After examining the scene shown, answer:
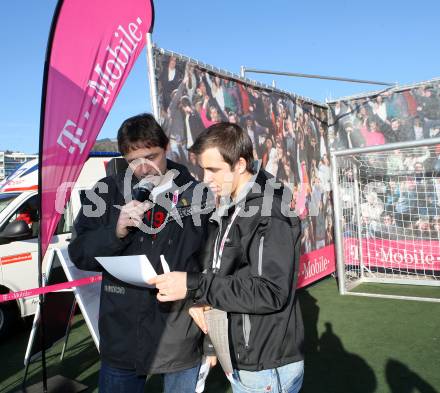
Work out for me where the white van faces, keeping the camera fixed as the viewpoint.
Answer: facing the viewer and to the left of the viewer

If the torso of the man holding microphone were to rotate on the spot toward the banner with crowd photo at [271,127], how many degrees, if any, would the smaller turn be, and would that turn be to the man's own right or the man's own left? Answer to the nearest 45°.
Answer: approximately 135° to the man's own left

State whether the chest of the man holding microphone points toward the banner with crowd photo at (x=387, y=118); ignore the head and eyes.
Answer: no

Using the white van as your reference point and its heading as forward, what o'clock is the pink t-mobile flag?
The pink t-mobile flag is roughly at 10 o'clock from the white van.

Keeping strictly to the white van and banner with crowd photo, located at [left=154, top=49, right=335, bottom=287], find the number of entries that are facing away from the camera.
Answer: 0

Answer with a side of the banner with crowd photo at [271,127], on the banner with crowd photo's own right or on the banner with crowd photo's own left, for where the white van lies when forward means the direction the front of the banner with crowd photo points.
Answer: on the banner with crowd photo's own right

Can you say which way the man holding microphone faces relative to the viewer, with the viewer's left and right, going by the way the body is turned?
facing the viewer

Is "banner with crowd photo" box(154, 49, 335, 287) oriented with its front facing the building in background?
no

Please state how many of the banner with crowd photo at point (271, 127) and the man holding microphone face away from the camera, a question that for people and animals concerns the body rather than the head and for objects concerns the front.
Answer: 0

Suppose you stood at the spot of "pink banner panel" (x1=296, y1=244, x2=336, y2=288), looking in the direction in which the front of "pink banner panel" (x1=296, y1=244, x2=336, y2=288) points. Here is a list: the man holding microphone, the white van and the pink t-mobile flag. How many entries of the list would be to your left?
0

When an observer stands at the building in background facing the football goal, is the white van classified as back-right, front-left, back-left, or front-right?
front-right

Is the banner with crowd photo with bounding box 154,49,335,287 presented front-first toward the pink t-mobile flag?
no

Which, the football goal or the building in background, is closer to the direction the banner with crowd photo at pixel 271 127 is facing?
the football goal

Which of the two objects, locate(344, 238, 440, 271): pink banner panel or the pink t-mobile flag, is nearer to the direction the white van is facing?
the pink t-mobile flag
